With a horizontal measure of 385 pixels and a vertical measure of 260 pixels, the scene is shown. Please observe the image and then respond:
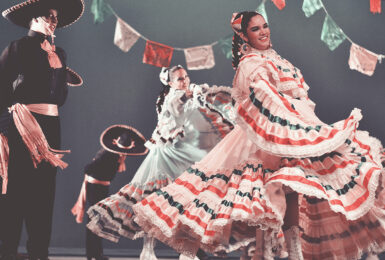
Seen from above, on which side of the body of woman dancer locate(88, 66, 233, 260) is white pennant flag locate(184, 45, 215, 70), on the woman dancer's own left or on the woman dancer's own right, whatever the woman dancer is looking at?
on the woman dancer's own left

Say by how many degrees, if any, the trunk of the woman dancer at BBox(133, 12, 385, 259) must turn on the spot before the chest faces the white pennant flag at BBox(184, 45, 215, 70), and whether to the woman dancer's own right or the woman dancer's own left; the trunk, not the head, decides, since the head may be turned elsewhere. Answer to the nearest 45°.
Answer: approximately 135° to the woman dancer's own left

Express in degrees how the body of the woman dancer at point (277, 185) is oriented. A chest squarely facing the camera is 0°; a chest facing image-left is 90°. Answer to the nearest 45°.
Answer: approximately 315°

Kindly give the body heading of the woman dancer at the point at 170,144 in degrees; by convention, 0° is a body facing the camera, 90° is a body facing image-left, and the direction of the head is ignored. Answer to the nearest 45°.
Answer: approximately 315°

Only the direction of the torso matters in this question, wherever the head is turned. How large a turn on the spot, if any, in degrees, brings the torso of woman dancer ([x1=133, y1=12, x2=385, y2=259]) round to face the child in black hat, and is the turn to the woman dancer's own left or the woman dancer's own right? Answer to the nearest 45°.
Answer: approximately 180°

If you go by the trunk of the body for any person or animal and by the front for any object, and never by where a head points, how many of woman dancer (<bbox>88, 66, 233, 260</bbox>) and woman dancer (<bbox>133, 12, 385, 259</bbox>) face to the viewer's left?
0

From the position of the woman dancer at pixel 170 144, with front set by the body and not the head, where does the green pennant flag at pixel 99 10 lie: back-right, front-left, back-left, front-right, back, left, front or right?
back

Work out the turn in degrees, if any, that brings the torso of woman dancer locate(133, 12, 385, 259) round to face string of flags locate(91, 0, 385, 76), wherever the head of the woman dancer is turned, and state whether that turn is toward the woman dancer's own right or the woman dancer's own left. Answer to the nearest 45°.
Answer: approximately 135° to the woman dancer's own left

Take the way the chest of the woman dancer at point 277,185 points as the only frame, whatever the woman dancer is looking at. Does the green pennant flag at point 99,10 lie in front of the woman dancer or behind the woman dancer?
behind

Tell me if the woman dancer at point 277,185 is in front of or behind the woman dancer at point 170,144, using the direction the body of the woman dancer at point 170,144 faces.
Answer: in front
